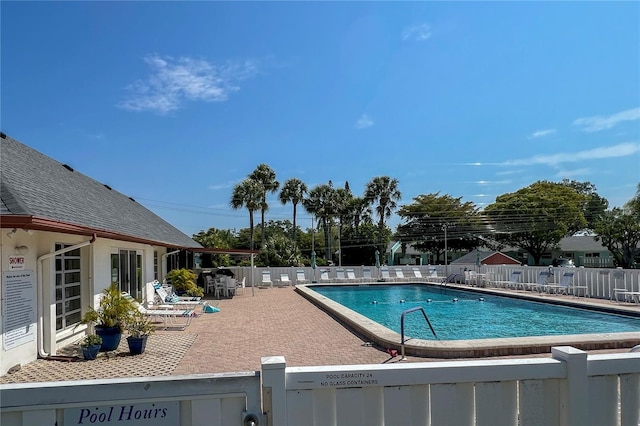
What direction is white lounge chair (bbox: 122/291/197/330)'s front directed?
to the viewer's right

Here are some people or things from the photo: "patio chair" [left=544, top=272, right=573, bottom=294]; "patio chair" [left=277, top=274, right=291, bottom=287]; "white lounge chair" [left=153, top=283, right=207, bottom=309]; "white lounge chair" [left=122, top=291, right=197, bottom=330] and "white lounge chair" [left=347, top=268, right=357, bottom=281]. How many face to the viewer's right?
2

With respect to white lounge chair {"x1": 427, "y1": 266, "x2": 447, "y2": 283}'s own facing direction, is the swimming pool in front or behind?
in front

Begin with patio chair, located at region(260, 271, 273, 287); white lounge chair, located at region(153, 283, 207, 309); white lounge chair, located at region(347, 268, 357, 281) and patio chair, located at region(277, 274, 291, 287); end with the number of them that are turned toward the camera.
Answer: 3

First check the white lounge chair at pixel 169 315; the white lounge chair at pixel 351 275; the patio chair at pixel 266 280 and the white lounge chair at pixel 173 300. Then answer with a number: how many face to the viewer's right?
2

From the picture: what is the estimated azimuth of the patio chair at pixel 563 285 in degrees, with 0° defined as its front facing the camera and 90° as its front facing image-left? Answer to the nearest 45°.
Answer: approximately 45°

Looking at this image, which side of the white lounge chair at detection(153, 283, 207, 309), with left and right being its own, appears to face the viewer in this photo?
right
